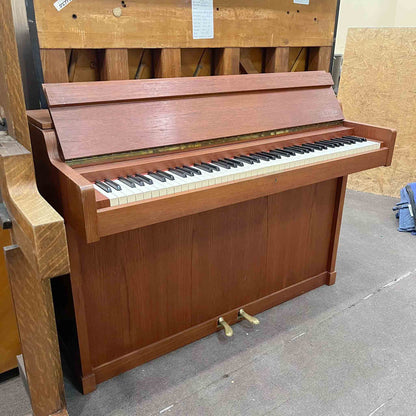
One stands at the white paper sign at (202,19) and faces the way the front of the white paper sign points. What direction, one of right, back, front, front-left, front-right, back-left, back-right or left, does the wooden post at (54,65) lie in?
front-right

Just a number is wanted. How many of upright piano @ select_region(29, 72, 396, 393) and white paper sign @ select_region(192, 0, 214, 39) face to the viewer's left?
0

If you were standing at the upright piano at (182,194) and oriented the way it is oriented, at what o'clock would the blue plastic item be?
The blue plastic item is roughly at 9 o'clock from the upright piano.

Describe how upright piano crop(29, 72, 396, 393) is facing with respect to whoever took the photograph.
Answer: facing the viewer and to the right of the viewer

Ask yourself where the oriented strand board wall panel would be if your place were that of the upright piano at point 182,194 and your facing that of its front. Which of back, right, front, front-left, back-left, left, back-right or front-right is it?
left

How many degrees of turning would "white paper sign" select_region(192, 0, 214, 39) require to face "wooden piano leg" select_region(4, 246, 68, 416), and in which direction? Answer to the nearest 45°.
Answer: approximately 45° to its right

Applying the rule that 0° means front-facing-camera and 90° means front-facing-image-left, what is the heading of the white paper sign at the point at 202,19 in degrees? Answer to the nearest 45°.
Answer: approximately 0°

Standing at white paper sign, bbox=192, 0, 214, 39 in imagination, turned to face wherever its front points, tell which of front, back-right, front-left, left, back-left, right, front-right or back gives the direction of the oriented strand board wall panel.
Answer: back-left

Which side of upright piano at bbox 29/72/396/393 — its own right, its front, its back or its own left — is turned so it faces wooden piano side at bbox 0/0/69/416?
right

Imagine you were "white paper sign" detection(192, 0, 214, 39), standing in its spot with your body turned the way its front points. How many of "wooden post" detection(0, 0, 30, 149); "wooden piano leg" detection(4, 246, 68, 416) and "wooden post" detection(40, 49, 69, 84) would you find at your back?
0
